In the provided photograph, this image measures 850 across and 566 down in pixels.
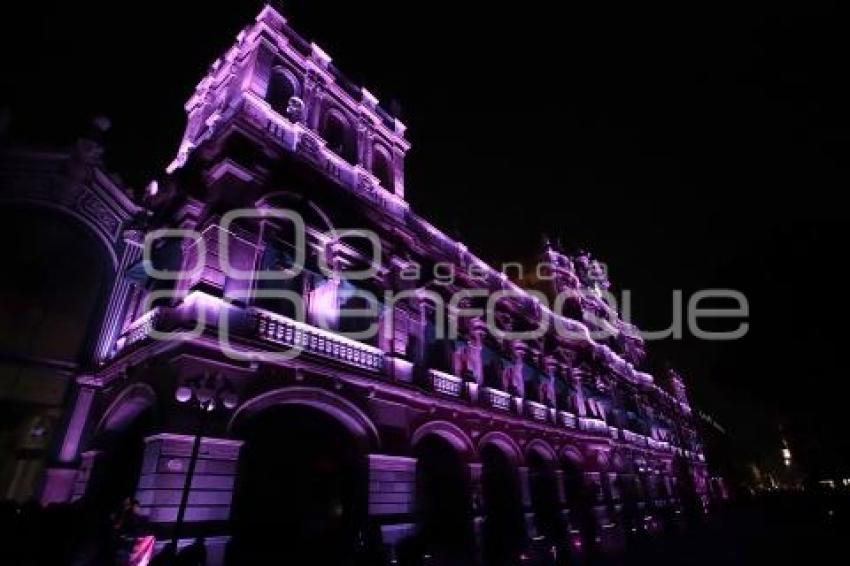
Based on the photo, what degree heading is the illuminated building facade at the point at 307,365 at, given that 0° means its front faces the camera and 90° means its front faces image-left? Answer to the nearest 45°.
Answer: approximately 315°
